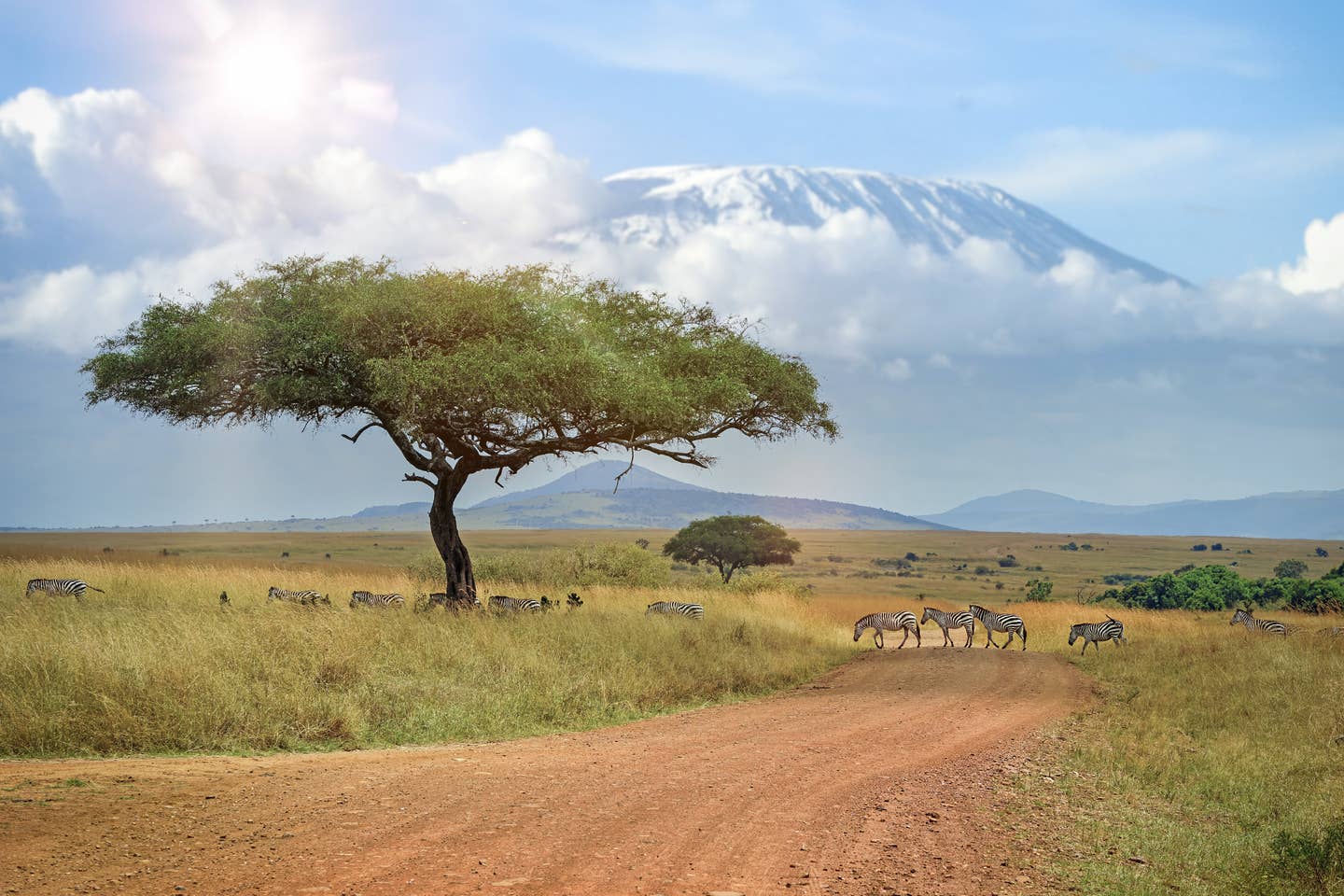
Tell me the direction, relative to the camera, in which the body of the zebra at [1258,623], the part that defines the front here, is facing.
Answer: to the viewer's left

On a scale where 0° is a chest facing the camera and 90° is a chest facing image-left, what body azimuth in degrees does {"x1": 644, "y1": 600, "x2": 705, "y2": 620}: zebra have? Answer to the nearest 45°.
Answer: approximately 90°

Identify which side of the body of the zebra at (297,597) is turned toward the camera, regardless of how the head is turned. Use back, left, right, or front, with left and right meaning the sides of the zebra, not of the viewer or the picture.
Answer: left

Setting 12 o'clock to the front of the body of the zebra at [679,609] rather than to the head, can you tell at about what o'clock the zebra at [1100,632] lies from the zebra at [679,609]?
the zebra at [1100,632] is roughly at 6 o'clock from the zebra at [679,609].
